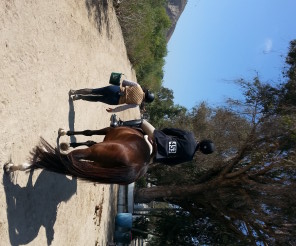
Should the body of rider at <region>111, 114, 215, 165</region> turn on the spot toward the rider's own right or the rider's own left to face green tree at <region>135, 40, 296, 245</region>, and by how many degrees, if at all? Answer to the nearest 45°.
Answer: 0° — they already face it

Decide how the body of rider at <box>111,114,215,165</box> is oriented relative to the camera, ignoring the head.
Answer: away from the camera

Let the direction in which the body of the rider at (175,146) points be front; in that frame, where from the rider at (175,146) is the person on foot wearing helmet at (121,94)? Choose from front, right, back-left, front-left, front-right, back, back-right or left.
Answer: front-left
